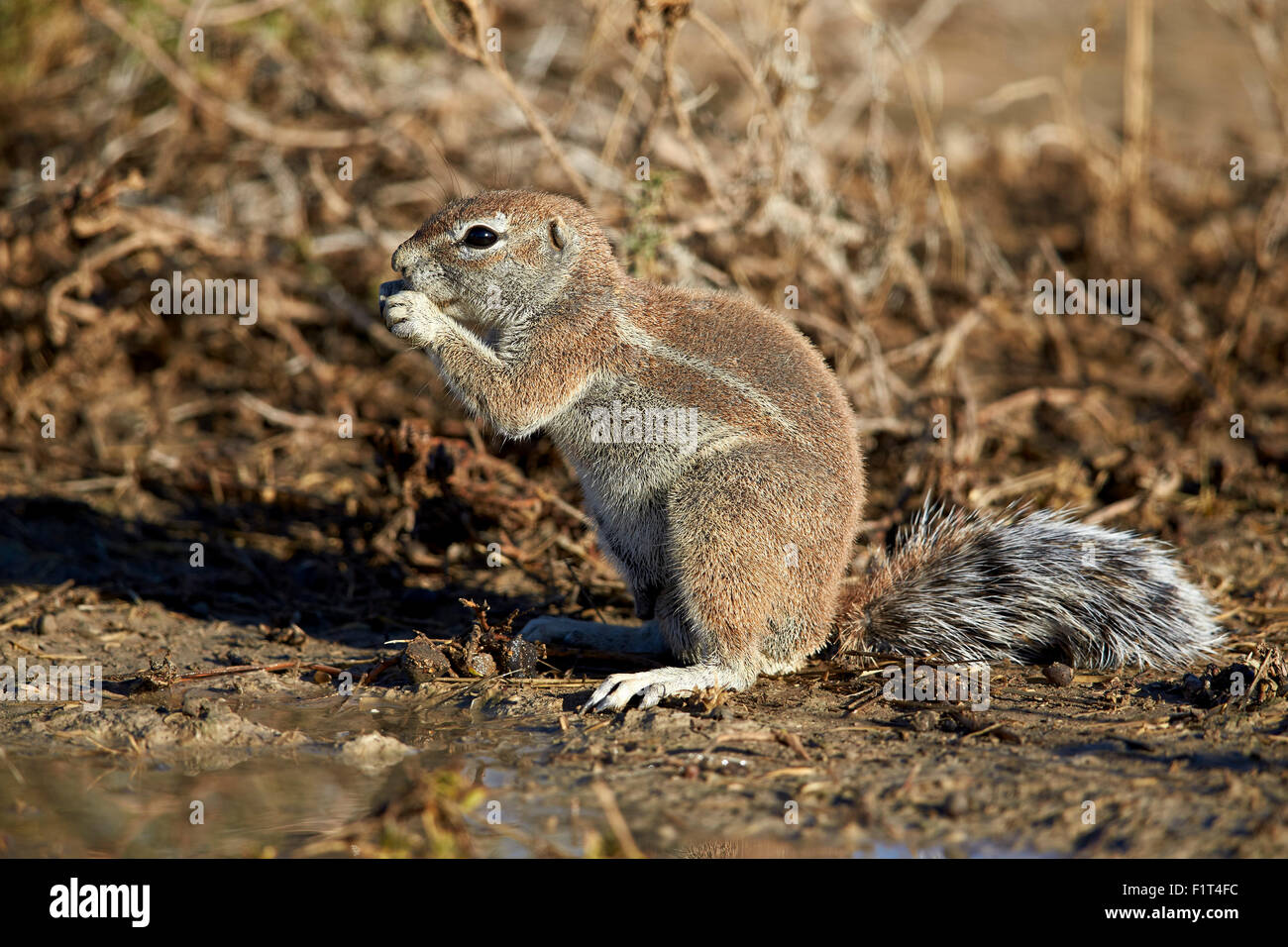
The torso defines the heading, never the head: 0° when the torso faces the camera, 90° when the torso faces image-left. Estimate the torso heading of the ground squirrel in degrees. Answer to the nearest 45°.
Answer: approximately 90°

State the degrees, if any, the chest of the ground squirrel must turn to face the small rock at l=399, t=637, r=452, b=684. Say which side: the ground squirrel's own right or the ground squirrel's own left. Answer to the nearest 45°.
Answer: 0° — it already faces it

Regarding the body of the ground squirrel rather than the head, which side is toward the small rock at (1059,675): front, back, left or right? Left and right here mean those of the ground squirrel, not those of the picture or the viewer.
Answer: back

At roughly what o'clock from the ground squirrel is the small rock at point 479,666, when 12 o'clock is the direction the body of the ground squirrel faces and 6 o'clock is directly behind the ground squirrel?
The small rock is roughly at 12 o'clock from the ground squirrel.
